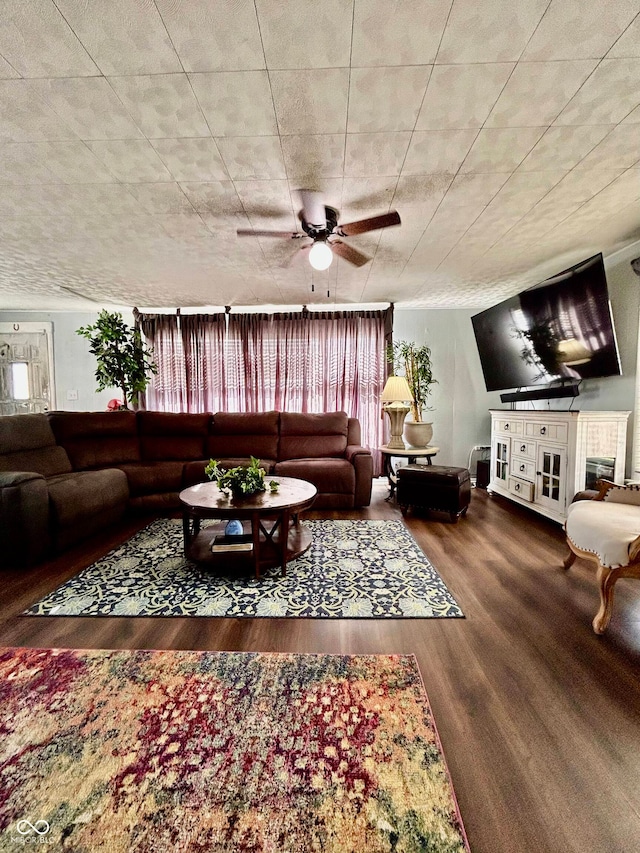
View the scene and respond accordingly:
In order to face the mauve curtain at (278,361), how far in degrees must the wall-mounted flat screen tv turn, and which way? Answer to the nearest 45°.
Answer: approximately 45° to its right

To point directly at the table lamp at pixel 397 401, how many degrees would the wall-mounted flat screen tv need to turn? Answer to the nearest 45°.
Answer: approximately 45° to its right

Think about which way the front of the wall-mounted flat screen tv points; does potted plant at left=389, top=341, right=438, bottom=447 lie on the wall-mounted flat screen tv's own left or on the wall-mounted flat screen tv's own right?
on the wall-mounted flat screen tv's own right

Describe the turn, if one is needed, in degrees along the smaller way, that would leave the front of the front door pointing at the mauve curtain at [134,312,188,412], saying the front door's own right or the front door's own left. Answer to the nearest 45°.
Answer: approximately 45° to the front door's own left

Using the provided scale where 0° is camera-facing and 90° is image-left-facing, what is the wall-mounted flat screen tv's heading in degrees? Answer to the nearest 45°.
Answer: approximately 45°

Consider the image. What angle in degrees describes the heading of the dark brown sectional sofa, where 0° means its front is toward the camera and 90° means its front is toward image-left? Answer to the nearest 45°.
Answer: approximately 315°
